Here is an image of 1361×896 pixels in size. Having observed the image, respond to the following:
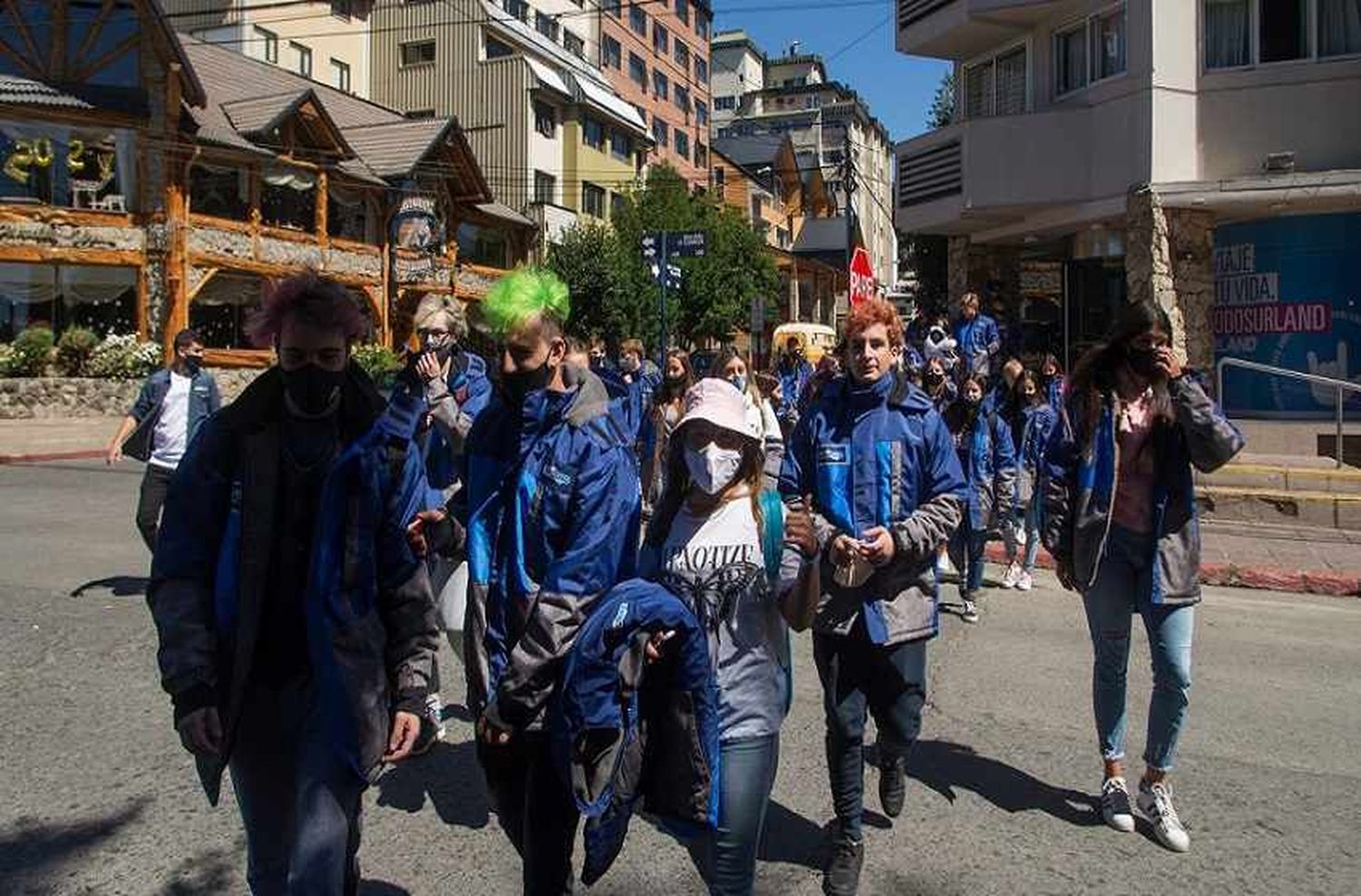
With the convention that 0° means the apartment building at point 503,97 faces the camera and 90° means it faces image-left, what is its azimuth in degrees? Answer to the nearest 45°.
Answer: approximately 315°

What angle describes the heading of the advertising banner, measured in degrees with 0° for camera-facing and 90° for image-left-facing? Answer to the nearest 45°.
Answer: approximately 45°

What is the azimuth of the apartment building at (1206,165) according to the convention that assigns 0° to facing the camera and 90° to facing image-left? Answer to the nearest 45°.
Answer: approximately 45°

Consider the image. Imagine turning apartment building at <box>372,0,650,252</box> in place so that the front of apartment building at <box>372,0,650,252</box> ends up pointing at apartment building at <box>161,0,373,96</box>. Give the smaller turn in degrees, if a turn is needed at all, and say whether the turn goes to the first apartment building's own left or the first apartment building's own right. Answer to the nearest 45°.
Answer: approximately 135° to the first apartment building's own right

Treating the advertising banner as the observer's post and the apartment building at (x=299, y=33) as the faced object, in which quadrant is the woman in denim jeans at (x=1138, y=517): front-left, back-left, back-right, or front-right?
back-left

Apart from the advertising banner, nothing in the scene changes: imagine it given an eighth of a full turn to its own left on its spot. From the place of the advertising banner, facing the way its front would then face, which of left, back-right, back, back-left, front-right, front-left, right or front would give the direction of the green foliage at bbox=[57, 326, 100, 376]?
right

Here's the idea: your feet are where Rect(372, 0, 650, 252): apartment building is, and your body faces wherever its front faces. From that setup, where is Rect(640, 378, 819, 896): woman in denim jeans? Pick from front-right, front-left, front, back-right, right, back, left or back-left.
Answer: front-right

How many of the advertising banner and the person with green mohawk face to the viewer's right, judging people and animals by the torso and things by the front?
0

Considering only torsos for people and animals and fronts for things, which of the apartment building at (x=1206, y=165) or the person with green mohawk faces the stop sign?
the apartment building

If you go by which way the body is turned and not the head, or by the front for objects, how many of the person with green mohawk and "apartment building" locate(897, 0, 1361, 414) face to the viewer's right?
0
